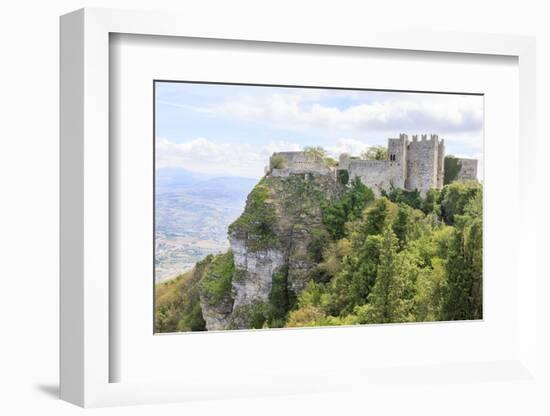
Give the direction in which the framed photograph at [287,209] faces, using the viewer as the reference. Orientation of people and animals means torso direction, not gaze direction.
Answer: facing the viewer and to the right of the viewer
